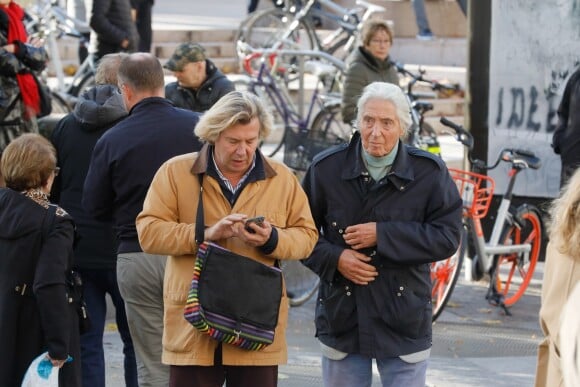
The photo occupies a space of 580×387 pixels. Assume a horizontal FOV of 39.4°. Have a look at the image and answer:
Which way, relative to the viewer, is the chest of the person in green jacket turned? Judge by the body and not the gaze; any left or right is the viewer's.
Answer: facing the viewer and to the right of the viewer

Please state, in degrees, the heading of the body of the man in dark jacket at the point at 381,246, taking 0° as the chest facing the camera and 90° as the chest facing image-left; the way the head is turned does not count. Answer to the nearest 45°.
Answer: approximately 0°

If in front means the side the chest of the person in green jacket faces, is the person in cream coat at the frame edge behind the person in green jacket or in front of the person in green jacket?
in front

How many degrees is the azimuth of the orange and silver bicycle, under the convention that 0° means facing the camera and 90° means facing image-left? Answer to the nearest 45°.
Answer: approximately 45°

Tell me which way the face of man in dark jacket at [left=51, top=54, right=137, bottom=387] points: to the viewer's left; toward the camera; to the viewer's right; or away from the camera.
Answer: away from the camera

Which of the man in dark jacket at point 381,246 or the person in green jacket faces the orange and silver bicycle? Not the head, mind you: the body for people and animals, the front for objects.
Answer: the person in green jacket

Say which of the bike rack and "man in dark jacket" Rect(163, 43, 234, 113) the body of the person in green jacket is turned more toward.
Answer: the man in dark jacket

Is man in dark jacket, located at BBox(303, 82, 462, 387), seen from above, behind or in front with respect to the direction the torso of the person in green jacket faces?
in front

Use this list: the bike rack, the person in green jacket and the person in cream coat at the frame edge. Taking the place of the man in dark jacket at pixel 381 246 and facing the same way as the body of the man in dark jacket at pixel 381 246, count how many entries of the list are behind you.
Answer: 2

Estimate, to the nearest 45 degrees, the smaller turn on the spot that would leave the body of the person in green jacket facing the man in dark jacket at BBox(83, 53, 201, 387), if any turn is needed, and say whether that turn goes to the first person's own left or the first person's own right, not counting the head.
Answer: approximately 45° to the first person's own right
